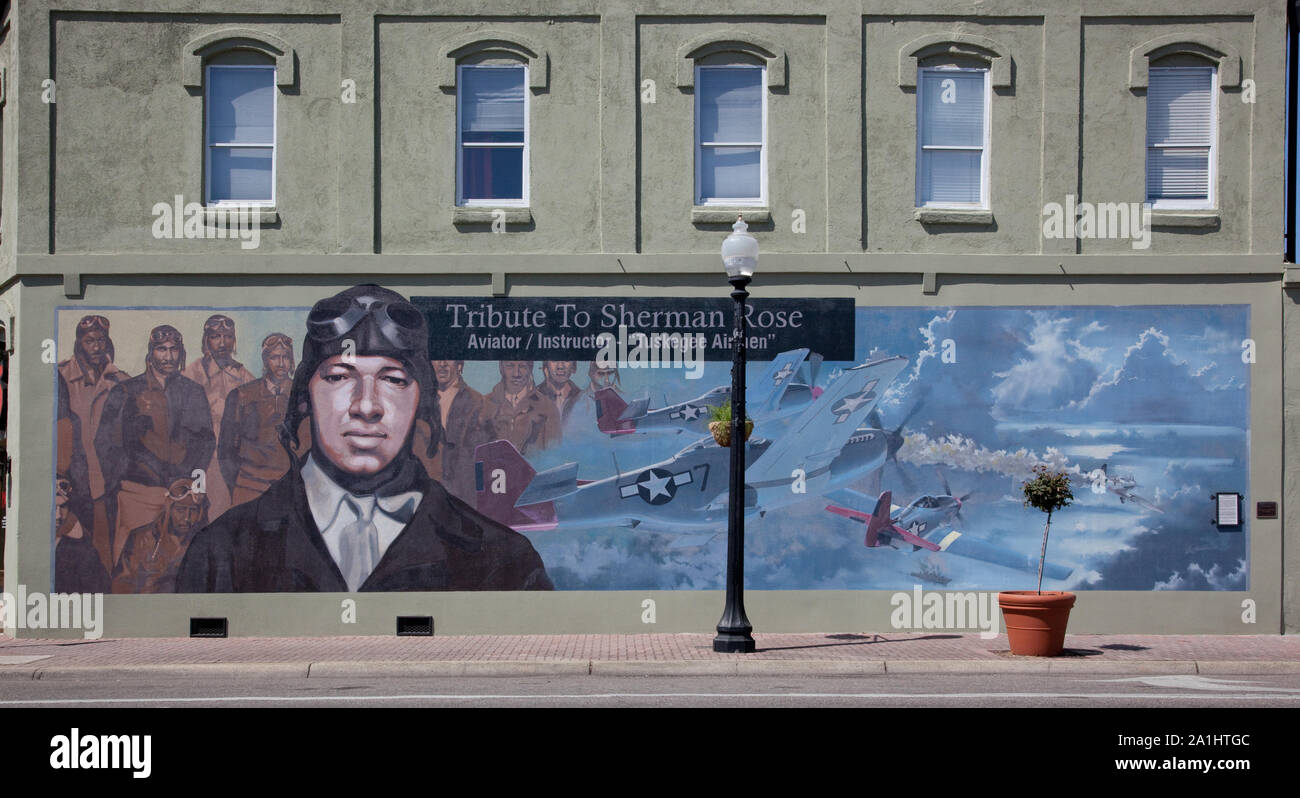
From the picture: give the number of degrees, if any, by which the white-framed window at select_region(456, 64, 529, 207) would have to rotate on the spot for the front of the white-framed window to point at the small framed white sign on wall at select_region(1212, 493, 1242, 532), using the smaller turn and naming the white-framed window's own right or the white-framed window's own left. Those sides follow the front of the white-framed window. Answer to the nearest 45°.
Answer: approximately 90° to the white-framed window's own left

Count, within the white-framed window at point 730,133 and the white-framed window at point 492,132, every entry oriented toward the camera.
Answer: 2

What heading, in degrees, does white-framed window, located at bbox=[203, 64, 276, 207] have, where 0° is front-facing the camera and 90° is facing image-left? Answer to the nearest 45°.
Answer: approximately 0°

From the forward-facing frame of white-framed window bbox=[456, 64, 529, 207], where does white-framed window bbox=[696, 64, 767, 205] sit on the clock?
white-framed window bbox=[696, 64, 767, 205] is roughly at 9 o'clock from white-framed window bbox=[456, 64, 529, 207].

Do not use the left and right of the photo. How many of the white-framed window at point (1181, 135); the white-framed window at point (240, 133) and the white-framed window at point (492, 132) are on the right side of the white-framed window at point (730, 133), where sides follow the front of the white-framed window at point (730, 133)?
2

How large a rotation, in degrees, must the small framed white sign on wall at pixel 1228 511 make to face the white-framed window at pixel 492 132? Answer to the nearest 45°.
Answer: approximately 90° to its right

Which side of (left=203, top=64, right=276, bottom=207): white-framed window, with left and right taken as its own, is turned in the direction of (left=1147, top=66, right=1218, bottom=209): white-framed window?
left

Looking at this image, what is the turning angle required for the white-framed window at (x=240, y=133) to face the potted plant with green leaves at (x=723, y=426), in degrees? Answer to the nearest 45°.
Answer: approximately 45° to its left
